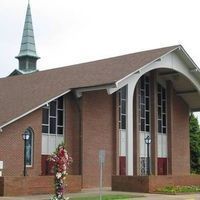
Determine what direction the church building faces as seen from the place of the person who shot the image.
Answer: facing the viewer and to the right of the viewer
